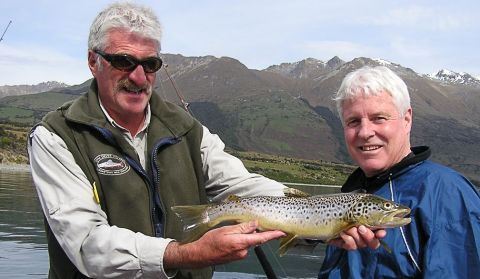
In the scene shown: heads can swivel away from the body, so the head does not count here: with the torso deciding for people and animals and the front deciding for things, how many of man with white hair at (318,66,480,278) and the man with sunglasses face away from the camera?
0

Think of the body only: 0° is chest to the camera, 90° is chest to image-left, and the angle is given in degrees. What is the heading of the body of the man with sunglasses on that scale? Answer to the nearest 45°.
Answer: approximately 315°

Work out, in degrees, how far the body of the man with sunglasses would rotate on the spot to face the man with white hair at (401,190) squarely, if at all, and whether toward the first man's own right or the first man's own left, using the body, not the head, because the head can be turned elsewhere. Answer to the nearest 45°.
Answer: approximately 45° to the first man's own left

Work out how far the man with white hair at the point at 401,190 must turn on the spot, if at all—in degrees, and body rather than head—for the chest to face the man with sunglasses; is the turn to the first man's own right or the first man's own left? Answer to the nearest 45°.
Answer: approximately 45° to the first man's own right

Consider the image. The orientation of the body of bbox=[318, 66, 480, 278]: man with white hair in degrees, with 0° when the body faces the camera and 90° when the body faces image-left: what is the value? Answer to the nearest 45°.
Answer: approximately 45°
